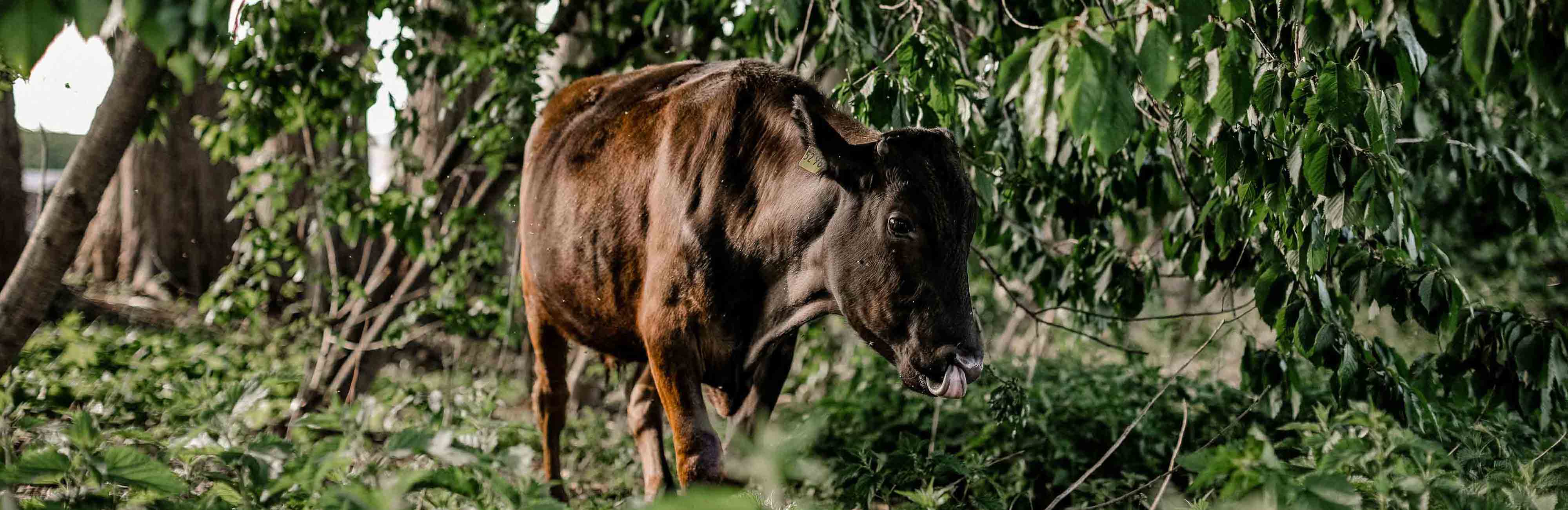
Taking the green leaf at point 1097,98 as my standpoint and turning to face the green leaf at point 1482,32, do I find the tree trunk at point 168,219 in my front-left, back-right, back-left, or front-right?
back-left

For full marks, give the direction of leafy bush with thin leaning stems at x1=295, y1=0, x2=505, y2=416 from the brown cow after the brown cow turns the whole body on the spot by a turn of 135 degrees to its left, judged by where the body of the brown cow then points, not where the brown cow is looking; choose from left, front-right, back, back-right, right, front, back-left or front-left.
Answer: front-left

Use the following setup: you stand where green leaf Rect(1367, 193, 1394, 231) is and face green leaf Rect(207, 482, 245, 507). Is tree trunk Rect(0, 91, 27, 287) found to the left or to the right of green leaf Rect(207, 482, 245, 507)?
right

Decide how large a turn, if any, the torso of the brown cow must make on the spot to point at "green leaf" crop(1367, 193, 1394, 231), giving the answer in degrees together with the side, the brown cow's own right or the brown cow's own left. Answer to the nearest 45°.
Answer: approximately 45° to the brown cow's own left

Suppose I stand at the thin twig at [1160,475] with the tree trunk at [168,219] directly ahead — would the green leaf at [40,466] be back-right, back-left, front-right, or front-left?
front-left

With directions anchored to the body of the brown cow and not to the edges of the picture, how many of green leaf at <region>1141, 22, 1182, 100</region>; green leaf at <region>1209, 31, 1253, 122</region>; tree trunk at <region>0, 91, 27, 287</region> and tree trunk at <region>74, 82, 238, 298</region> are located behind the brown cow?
2

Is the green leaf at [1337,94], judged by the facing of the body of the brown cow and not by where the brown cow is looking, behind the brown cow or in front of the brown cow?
in front

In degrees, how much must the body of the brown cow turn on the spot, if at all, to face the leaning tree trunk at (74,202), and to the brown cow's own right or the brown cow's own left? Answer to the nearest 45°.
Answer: approximately 135° to the brown cow's own right

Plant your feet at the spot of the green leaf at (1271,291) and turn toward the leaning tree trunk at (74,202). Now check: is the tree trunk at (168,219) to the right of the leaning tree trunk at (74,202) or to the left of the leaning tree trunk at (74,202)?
right

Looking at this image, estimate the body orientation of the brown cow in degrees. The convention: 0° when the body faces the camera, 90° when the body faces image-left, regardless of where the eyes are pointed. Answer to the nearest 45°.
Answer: approximately 315°

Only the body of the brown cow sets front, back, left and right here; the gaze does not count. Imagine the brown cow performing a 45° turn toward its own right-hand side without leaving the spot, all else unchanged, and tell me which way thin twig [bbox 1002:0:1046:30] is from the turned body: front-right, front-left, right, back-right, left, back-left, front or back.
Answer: left

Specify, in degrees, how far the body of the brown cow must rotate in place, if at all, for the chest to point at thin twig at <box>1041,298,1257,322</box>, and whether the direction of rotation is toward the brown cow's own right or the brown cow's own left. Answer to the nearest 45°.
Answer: approximately 90° to the brown cow's own left

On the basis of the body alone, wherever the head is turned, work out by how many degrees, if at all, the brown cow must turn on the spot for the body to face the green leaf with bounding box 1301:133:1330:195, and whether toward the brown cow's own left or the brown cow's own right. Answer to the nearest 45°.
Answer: approximately 45° to the brown cow's own left

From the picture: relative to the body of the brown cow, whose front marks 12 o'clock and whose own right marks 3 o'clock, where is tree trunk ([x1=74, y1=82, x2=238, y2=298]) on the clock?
The tree trunk is roughly at 6 o'clock from the brown cow.
